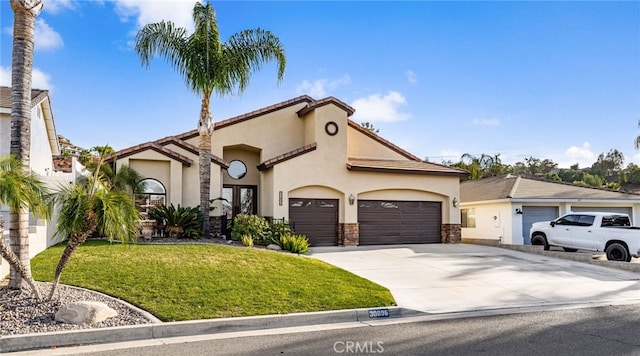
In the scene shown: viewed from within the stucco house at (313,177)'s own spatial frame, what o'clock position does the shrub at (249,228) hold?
The shrub is roughly at 1 o'clock from the stucco house.

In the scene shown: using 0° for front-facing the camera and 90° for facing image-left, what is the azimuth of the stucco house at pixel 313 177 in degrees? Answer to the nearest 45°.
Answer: approximately 0°

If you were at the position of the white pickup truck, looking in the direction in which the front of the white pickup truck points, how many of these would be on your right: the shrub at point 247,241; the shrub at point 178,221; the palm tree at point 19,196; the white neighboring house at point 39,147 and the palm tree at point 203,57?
0

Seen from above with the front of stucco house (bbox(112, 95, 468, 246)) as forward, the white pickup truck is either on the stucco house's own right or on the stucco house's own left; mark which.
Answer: on the stucco house's own left

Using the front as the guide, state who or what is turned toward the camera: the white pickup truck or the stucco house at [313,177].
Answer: the stucco house

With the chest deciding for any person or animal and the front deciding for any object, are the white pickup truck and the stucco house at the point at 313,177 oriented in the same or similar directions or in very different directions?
very different directions

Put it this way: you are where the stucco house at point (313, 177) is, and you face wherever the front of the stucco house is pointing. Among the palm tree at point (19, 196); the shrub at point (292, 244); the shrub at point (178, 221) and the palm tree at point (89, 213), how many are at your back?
0

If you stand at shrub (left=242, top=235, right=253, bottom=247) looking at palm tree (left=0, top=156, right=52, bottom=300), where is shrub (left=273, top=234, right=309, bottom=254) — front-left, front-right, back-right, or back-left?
back-left

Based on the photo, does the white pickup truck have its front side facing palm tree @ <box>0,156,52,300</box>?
no

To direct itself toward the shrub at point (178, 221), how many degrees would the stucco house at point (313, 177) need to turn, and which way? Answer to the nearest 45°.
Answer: approximately 45° to its right

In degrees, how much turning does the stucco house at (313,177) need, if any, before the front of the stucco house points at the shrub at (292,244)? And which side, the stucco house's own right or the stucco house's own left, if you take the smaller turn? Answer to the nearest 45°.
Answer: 0° — it already faces it

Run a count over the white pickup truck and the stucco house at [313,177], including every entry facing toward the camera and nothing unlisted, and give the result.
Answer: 1

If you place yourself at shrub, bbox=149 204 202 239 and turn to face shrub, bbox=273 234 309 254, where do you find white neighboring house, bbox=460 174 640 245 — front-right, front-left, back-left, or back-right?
front-left
